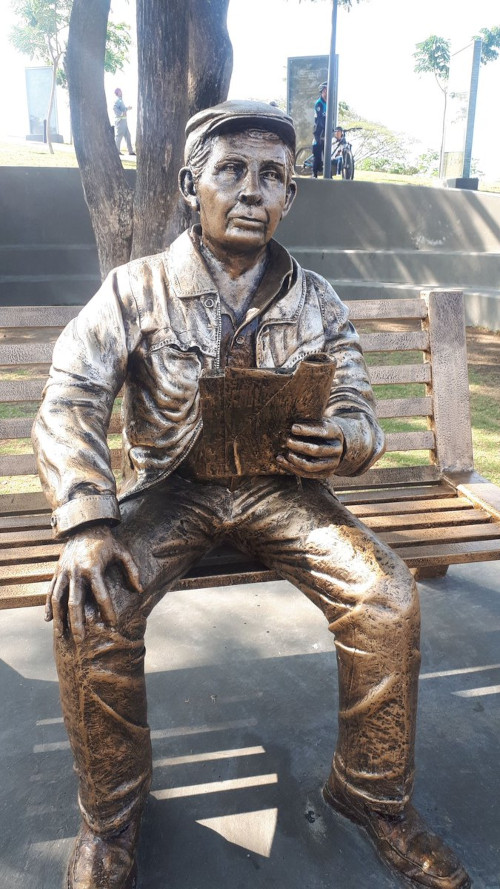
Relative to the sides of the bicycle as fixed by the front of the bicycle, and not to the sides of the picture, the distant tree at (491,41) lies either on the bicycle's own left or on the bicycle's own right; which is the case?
on the bicycle's own left

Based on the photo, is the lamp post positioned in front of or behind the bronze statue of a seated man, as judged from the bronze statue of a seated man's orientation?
behind

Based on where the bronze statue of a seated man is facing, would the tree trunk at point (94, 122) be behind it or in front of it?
behind

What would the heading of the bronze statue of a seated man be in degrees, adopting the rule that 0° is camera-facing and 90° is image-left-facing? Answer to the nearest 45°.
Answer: approximately 0°

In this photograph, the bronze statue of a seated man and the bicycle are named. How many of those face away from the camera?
0

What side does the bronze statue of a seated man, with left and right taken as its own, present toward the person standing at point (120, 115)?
back

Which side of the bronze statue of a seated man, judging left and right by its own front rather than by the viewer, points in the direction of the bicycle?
back

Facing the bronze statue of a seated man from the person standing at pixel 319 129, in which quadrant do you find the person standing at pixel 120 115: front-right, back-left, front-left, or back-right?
back-right

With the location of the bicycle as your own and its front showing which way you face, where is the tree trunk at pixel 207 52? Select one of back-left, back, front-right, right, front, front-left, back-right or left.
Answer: front-right

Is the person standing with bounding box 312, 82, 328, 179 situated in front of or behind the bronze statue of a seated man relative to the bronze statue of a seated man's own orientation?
behind
